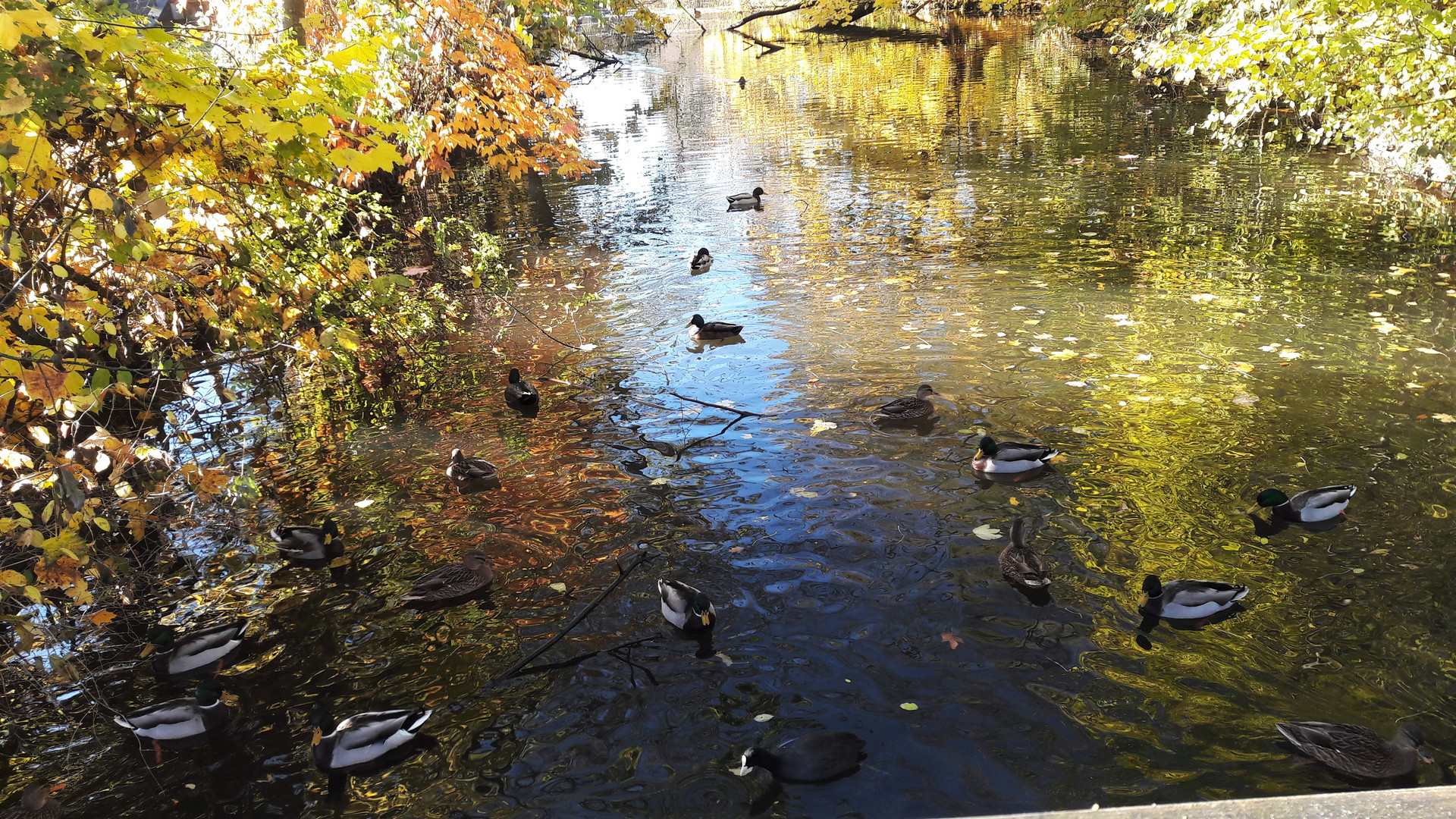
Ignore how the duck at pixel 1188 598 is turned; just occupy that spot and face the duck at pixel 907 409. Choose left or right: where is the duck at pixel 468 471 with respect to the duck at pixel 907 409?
left

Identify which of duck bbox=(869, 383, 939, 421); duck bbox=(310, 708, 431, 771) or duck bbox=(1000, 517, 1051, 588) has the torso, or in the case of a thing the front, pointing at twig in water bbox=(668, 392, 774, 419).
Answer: duck bbox=(1000, 517, 1051, 588)

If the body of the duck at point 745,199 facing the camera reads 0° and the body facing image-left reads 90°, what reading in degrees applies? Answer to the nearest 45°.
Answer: approximately 270°

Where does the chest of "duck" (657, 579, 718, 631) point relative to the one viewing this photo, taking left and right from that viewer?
facing the viewer and to the right of the viewer

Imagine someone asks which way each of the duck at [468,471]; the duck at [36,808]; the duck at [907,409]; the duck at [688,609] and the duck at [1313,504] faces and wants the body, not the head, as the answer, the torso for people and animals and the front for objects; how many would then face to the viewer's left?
2

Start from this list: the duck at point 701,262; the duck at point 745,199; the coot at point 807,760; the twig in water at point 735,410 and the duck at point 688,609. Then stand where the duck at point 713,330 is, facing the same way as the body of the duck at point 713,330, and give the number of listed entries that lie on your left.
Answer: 3

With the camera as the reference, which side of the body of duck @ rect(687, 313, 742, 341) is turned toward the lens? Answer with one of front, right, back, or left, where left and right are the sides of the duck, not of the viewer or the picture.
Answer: left

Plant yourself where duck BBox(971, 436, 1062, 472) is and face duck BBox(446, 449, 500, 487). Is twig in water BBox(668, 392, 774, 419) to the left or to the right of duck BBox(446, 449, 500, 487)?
right

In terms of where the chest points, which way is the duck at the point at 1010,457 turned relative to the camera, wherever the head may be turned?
to the viewer's left

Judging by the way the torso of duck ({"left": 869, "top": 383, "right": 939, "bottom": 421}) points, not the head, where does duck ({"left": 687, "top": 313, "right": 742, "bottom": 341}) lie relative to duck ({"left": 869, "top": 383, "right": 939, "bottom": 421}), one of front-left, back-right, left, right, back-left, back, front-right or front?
back-left

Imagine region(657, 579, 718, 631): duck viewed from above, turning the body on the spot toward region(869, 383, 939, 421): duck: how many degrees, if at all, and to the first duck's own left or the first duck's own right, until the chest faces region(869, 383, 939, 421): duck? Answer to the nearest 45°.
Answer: approximately 90° to the first duck's own left

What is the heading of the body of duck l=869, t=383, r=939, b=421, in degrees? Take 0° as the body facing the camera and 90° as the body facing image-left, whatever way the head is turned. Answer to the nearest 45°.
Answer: approximately 270°

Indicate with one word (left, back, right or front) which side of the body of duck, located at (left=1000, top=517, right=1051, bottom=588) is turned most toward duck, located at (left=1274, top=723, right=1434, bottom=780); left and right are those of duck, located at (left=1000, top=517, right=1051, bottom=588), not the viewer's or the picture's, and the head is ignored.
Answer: back

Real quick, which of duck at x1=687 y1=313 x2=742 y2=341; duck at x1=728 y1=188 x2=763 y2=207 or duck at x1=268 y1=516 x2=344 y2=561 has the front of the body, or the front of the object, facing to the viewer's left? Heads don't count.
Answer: duck at x1=687 y1=313 x2=742 y2=341

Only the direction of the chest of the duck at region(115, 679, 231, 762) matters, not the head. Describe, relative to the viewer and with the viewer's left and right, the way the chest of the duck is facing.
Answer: facing to the right of the viewer

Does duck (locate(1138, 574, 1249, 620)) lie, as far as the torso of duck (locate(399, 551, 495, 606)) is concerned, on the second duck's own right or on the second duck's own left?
on the second duck's own right

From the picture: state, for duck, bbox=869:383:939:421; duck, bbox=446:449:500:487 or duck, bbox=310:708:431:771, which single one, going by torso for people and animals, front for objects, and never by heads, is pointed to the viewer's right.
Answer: duck, bbox=869:383:939:421
